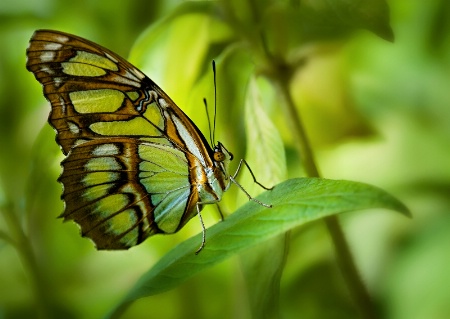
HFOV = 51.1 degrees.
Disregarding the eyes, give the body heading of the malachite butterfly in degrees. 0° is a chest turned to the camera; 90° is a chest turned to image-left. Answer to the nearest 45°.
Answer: approximately 270°
